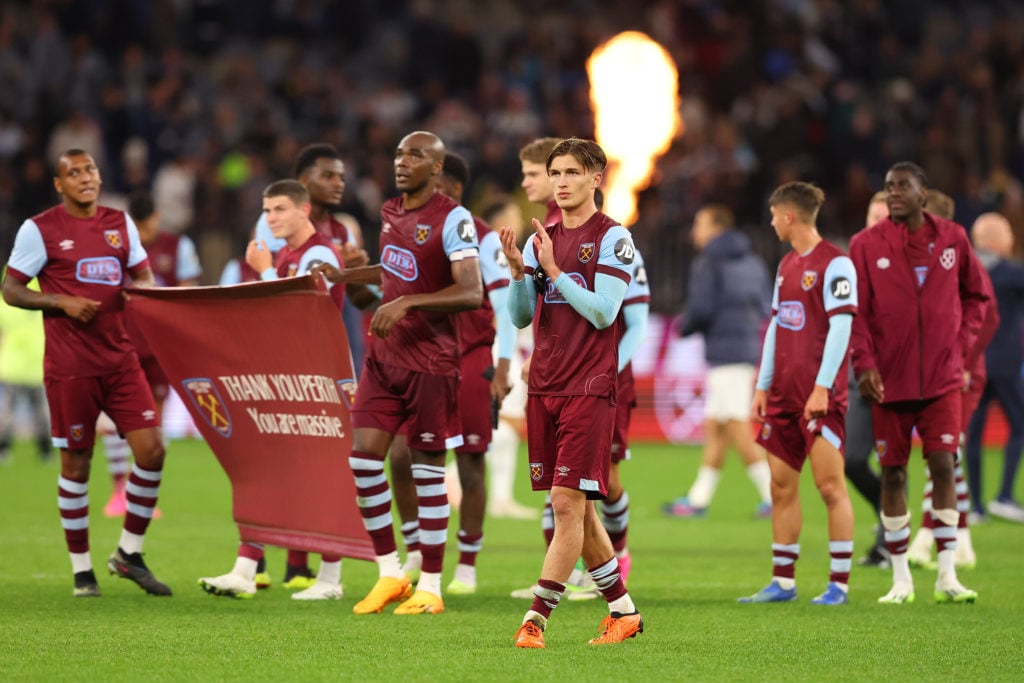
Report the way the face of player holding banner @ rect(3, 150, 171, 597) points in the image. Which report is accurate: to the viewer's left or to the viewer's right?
to the viewer's right

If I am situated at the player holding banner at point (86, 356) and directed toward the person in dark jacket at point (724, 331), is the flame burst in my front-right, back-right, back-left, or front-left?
front-left

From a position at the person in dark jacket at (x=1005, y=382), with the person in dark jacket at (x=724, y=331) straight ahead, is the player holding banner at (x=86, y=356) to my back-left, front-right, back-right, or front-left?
front-left

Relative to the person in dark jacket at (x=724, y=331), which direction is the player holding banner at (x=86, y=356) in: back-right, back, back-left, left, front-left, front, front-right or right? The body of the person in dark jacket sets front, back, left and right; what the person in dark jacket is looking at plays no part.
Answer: front-left

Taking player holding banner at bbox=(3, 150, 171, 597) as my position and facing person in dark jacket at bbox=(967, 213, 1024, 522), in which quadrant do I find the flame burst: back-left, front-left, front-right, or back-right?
front-left

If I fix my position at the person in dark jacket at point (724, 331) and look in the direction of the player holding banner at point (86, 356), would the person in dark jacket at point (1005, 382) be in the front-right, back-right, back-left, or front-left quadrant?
back-left

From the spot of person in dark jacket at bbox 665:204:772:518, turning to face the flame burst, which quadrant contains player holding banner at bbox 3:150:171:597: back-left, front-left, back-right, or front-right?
back-left

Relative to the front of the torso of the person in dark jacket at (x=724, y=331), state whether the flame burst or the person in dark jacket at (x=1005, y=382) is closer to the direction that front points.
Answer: the flame burst

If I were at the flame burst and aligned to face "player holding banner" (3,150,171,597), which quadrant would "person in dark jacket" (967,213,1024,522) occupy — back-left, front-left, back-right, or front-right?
front-left
